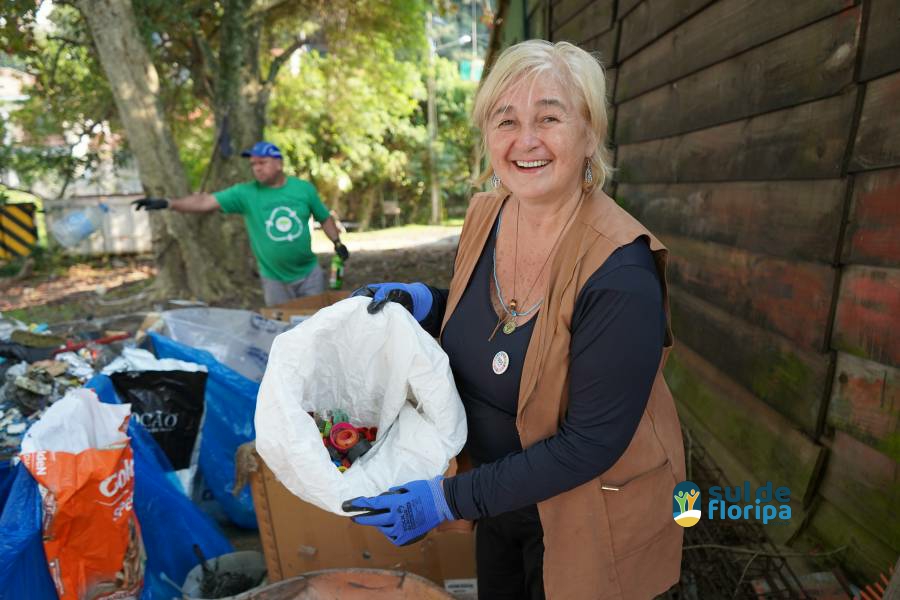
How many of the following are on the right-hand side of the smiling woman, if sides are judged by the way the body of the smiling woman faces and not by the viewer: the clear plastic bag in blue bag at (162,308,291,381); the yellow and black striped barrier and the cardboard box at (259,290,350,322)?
3

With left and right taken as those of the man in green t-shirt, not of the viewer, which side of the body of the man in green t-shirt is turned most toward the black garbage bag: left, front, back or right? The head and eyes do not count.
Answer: front

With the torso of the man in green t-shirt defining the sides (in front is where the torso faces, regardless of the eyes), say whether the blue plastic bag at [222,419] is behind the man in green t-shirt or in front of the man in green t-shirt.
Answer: in front

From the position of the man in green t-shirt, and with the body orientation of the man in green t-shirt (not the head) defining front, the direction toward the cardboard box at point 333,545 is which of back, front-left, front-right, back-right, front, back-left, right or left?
front

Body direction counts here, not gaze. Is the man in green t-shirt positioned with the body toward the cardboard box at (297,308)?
yes

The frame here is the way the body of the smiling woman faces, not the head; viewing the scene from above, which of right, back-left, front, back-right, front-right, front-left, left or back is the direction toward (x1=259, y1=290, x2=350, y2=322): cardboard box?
right

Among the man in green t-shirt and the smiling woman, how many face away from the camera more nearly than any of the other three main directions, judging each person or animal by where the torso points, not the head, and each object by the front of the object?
0

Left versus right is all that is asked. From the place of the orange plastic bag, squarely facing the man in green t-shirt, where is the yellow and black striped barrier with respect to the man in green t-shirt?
left

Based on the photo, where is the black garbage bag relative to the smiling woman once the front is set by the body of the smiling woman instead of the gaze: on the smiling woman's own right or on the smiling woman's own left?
on the smiling woman's own right

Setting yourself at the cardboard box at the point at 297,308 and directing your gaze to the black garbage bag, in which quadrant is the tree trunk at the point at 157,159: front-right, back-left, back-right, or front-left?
back-right

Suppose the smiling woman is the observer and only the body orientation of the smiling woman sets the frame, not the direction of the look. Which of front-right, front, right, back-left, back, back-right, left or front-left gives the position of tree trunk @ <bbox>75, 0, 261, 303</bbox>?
right

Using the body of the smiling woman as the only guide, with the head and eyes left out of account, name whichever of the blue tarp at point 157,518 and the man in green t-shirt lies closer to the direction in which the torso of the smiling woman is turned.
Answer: the blue tarp
